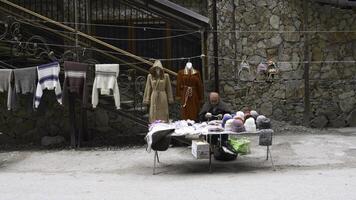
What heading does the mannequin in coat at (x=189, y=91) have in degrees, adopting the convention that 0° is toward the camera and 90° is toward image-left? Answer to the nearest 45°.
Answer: approximately 0°

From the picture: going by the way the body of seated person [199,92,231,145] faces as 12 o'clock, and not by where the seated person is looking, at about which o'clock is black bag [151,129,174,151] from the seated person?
The black bag is roughly at 1 o'clock from the seated person.

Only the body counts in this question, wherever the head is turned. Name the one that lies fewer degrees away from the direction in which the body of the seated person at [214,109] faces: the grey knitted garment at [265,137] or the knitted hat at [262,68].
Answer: the grey knitted garment

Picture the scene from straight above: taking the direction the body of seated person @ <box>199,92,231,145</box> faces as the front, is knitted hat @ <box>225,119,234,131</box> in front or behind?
in front

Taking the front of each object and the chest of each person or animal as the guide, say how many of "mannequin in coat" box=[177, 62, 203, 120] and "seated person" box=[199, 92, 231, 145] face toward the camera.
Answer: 2

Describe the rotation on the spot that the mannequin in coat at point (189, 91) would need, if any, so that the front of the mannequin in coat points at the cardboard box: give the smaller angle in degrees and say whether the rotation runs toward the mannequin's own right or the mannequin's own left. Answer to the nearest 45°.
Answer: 0° — it already faces it

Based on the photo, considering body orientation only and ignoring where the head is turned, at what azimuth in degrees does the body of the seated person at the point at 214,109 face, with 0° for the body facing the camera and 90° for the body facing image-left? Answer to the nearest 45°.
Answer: approximately 0°

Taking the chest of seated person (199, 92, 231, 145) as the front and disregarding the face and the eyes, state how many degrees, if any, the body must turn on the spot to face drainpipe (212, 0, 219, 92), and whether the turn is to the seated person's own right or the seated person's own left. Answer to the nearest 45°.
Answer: approximately 180°

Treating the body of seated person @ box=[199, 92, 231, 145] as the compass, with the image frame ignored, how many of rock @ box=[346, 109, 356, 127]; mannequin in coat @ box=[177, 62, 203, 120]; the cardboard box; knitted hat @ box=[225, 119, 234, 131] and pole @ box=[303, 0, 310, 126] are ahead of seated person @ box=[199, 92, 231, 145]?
2

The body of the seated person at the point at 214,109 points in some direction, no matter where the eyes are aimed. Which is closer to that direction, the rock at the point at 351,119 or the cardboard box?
the cardboard box
